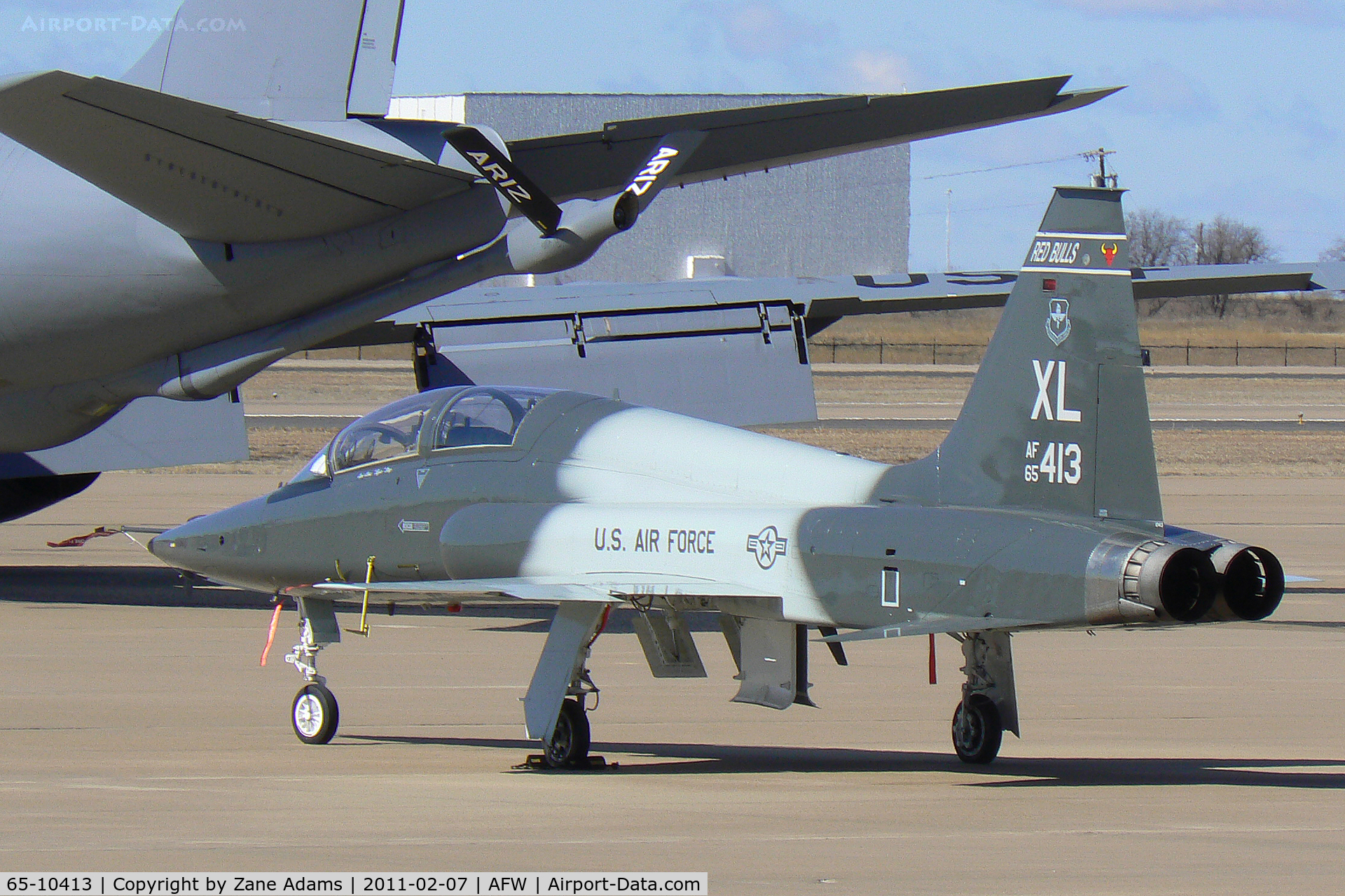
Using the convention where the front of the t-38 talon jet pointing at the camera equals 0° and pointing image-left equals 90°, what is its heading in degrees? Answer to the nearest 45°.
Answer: approximately 135°
